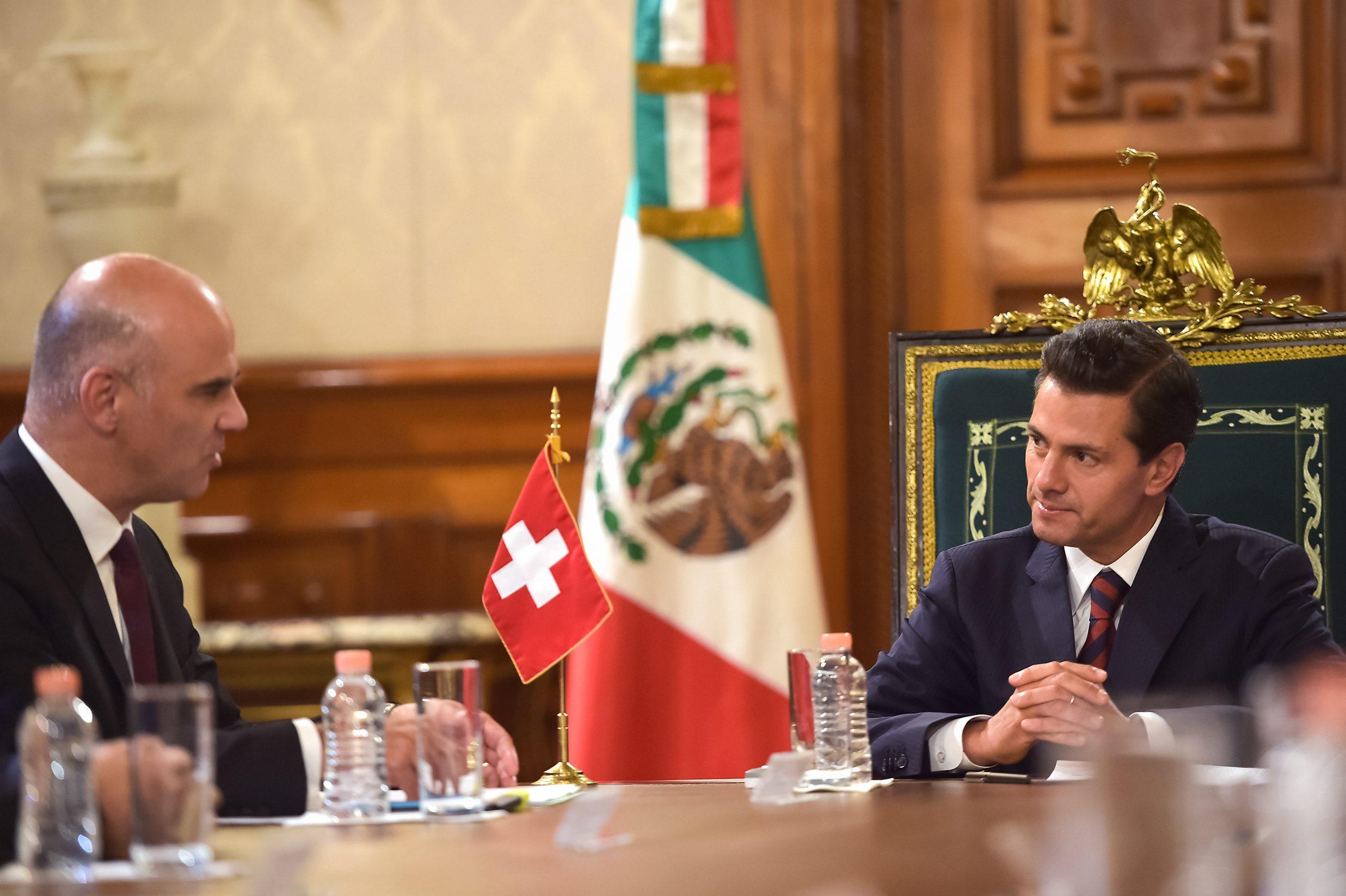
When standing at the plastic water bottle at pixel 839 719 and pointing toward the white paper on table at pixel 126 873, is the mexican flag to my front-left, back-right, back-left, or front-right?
back-right

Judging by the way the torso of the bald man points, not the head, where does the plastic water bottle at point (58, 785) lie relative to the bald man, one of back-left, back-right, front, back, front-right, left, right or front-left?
front-right

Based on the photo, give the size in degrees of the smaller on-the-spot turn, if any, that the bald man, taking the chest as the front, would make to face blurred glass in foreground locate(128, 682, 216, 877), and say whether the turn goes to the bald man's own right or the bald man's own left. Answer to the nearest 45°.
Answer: approximately 45° to the bald man's own right

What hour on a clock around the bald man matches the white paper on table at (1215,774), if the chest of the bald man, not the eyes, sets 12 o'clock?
The white paper on table is roughly at 11 o'clock from the bald man.

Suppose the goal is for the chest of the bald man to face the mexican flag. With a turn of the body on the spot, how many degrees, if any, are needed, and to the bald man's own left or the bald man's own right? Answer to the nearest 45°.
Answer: approximately 90° to the bald man's own left

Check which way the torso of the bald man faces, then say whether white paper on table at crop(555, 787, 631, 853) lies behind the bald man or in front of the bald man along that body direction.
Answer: in front

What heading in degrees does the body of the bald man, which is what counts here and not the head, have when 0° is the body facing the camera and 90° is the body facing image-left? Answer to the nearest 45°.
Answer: approximately 315°

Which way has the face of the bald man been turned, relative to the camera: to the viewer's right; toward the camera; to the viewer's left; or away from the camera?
to the viewer's right

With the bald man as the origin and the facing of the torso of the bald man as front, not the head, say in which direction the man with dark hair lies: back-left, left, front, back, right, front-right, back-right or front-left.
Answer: front-left

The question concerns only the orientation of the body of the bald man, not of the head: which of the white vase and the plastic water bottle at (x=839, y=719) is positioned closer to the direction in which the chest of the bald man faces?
the plastic water bottle

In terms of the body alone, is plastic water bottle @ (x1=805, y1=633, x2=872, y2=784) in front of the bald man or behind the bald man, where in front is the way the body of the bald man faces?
in front

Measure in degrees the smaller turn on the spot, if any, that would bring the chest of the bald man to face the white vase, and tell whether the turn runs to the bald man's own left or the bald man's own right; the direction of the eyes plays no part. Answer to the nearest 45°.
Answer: approximately 135° to the bald man's own left
